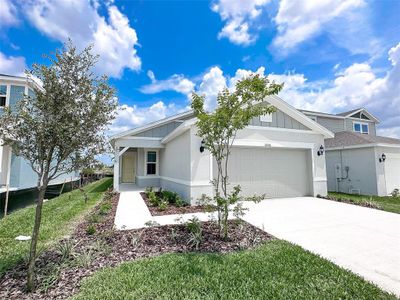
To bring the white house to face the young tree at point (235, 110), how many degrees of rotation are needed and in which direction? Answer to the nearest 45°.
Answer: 0° — it already faces it

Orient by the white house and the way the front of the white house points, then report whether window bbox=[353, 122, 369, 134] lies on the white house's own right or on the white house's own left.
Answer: on the white house's own left

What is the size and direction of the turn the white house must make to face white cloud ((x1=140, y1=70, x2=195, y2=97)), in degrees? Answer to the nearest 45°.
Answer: approximately 135° to its right

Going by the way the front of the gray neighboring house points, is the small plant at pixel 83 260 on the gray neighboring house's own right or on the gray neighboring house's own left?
on the gray neighboring house's own right

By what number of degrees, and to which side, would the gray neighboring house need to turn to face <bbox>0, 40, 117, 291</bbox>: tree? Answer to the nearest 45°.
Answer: approximately 45° to its right

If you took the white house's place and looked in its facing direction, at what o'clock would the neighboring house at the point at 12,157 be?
The neighboring house is roughly at 3 o'clock from the white house.

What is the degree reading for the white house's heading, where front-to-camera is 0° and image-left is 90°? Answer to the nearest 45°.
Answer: approximately 0°
